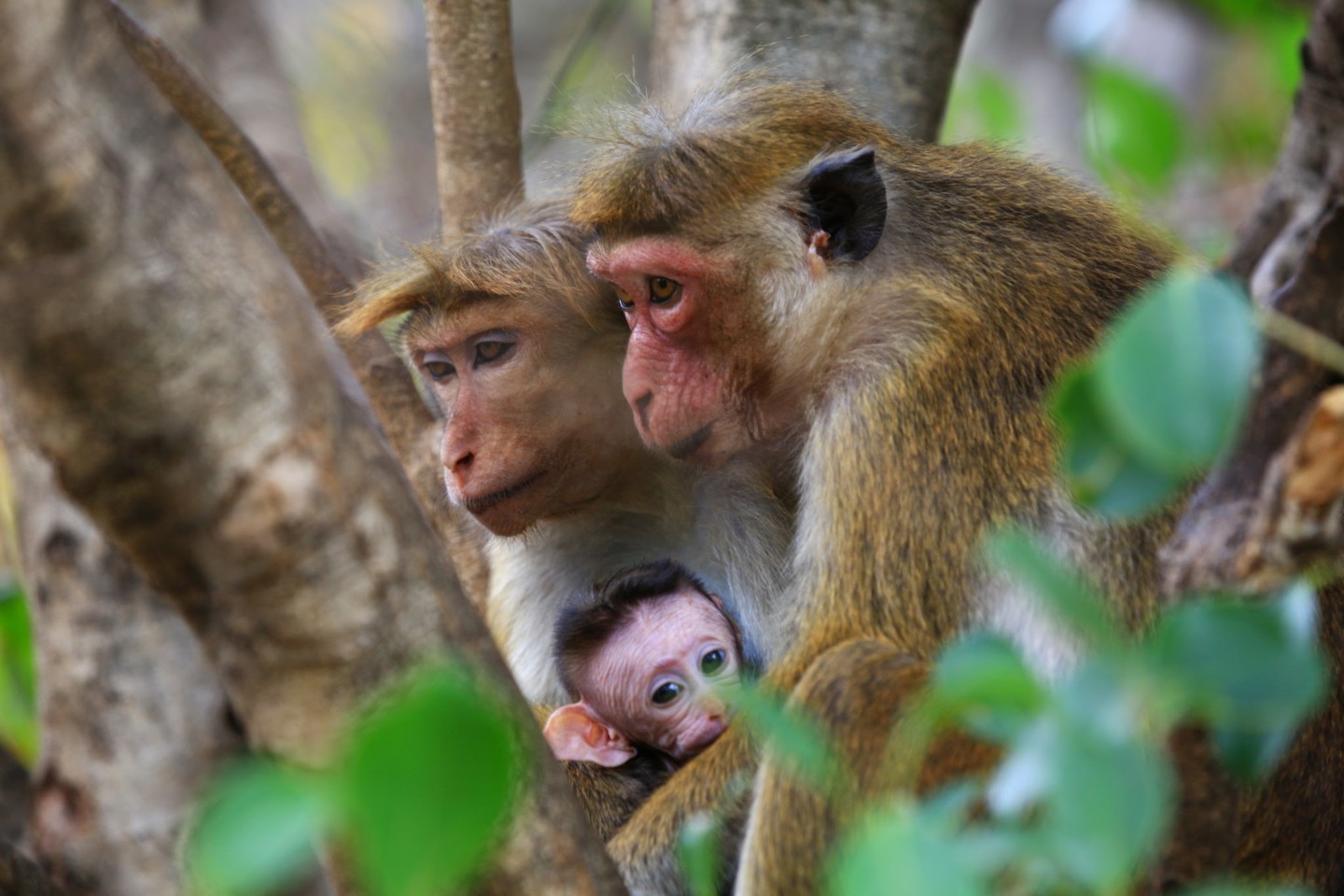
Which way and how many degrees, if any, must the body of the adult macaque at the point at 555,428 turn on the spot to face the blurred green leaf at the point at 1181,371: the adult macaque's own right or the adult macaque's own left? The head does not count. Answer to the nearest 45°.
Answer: approximately 45° to the adult macaque's own left

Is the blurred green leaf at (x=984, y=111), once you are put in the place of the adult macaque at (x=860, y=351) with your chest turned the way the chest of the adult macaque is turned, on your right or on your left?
on your right

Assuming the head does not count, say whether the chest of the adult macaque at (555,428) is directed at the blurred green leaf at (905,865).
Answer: no

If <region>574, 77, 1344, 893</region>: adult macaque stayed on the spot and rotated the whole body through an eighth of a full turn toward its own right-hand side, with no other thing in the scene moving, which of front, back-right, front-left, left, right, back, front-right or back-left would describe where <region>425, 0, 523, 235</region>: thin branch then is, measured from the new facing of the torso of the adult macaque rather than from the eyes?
front

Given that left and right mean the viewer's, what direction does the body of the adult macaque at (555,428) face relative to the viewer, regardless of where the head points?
facing the viewer and to the left of the viewer

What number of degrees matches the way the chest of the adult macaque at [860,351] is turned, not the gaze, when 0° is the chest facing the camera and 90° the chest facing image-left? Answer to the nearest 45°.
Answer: approximately 90°

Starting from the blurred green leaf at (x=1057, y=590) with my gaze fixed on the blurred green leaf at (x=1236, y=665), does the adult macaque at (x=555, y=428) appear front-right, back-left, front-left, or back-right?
back-left

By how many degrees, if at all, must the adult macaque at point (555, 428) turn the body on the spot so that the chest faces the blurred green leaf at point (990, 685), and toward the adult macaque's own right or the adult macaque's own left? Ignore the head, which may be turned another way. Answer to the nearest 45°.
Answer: approximately 45° to the adult macaque's own left

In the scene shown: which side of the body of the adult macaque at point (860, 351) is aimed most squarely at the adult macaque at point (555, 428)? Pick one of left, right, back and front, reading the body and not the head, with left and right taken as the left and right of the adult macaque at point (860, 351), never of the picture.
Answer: front

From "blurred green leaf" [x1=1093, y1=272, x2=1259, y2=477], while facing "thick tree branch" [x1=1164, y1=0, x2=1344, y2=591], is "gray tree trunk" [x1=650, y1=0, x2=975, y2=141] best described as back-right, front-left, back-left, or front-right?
front-left

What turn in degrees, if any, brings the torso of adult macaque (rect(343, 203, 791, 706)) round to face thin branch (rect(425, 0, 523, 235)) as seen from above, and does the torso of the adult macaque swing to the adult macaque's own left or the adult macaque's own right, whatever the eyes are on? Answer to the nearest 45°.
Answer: approximately 135° to the adult macaque's own right

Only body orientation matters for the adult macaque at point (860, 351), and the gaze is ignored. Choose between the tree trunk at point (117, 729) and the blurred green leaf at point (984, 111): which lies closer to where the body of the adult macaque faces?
the tree trunk

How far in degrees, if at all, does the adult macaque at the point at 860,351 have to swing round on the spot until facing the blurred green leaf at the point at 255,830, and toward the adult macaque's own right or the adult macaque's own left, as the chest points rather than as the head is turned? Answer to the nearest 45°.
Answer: approximately 90° to the adult macaque's own left

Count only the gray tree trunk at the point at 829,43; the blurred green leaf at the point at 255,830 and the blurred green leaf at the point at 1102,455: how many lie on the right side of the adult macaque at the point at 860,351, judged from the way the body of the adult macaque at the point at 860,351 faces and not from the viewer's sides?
1

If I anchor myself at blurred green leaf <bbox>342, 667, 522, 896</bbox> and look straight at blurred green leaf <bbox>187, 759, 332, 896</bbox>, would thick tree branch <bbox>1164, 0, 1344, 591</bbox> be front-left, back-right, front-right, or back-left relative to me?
back-right
